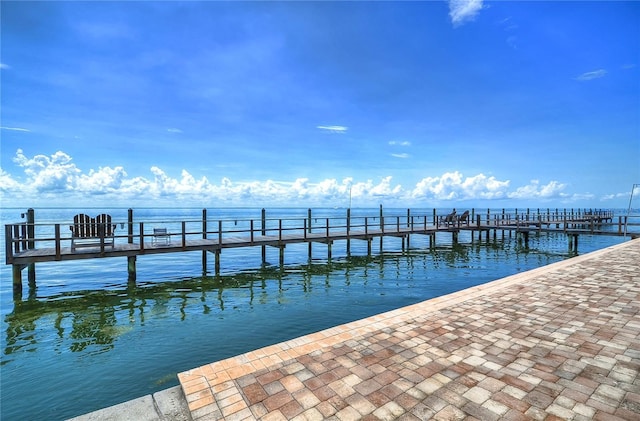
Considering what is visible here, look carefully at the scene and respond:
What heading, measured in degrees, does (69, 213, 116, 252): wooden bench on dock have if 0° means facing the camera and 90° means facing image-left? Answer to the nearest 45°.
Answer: approximately 180°
